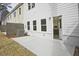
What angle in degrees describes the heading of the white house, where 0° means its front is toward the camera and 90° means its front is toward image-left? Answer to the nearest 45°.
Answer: approximately 45°

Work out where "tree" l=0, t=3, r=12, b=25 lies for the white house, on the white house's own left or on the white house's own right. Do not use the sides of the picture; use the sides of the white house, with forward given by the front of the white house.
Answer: on the white house's own right
